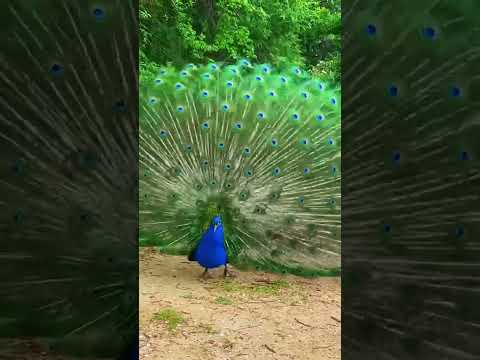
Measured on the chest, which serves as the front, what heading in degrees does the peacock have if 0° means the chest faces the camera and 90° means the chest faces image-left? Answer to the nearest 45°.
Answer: approximately 0°
